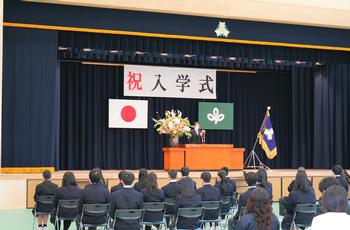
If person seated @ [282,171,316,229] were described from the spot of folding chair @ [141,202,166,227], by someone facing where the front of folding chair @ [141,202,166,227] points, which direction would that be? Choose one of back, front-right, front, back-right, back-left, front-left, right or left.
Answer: right

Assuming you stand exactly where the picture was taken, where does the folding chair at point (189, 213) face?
facing away from the viewer

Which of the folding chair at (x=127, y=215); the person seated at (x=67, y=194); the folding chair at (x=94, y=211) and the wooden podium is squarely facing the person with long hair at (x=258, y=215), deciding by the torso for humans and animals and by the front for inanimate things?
the wooden podium

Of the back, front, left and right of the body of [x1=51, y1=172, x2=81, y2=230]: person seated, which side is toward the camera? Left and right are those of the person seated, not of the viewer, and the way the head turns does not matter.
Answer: back

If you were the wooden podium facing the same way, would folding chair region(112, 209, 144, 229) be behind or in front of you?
in front

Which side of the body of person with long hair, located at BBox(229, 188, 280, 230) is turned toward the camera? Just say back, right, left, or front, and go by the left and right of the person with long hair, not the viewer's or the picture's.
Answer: back

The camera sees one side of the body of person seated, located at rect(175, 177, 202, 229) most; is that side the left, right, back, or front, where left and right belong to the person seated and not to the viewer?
back

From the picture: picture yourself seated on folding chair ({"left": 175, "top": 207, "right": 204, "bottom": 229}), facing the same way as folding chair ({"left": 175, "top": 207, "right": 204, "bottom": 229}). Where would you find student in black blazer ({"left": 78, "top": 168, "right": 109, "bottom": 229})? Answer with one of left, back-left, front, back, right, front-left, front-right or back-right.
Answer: left

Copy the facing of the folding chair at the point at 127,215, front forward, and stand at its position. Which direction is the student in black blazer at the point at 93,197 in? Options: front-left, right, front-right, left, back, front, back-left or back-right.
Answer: front-left

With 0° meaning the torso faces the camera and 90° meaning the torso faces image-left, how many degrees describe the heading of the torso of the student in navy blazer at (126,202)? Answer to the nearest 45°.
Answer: approximately 180°

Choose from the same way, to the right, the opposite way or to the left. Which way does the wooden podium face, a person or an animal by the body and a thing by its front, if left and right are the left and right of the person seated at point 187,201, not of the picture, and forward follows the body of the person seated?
the opposite way

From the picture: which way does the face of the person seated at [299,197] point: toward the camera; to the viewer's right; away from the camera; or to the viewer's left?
away from the camera

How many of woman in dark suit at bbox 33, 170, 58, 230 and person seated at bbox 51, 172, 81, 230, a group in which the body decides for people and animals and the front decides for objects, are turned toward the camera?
0

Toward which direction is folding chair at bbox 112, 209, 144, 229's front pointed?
away from the camera

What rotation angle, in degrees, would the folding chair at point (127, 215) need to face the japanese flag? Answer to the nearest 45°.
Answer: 0° — it already faces it

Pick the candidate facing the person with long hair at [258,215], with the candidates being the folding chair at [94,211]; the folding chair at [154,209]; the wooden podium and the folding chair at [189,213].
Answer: the wooden podium
